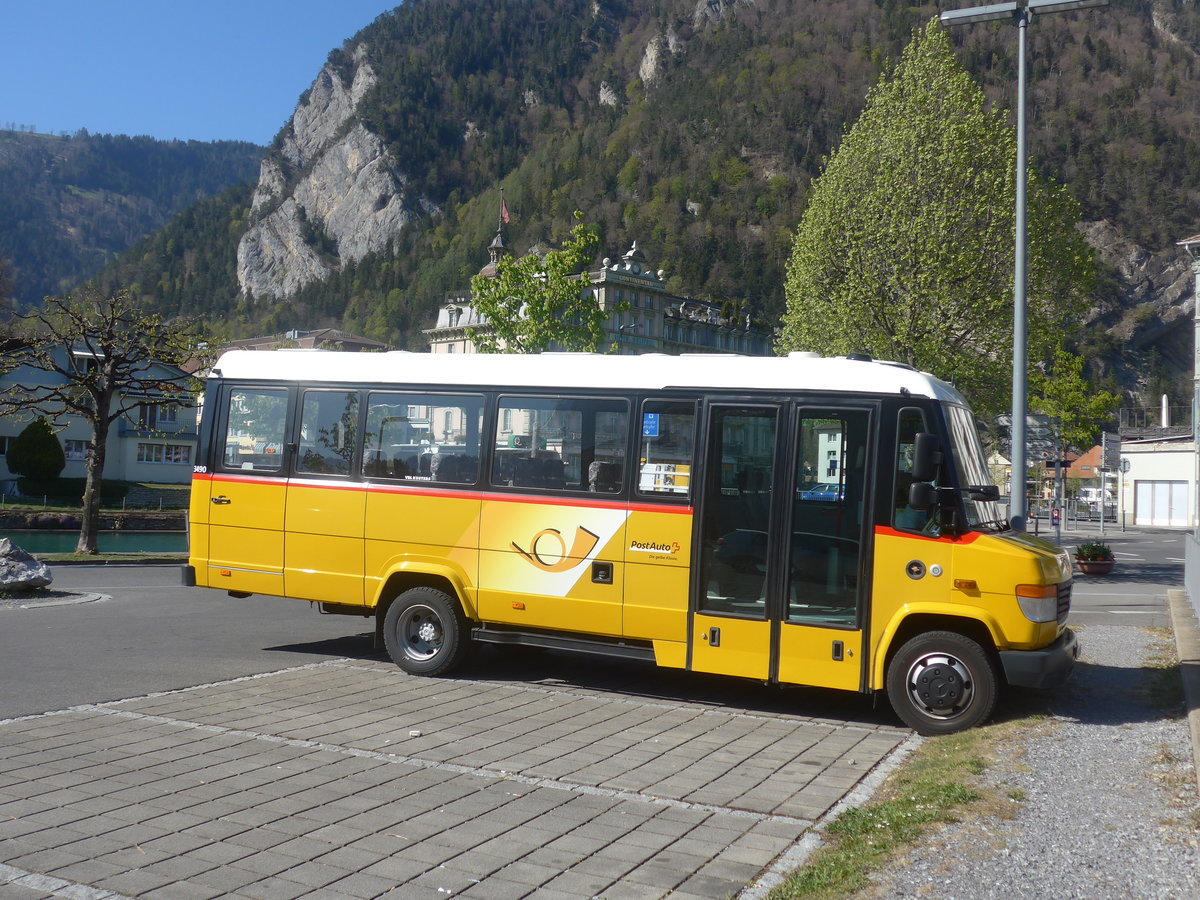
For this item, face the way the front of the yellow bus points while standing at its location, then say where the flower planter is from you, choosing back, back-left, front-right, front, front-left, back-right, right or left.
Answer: front-left

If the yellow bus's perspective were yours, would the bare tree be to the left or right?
on its left

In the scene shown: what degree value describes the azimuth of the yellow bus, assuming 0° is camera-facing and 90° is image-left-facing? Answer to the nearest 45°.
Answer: approximately 270°

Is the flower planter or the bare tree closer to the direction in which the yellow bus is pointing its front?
the flower planter

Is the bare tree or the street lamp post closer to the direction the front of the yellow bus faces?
the street lamp post

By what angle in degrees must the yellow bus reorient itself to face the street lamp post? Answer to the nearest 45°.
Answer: approximately 45° to its left

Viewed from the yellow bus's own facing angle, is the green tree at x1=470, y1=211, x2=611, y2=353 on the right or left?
on its left

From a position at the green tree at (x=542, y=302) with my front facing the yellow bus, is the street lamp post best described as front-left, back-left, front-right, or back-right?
front-left

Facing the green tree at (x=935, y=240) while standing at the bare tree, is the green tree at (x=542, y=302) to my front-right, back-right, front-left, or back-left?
front-left

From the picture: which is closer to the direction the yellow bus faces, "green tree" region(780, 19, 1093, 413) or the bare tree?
the green tree
